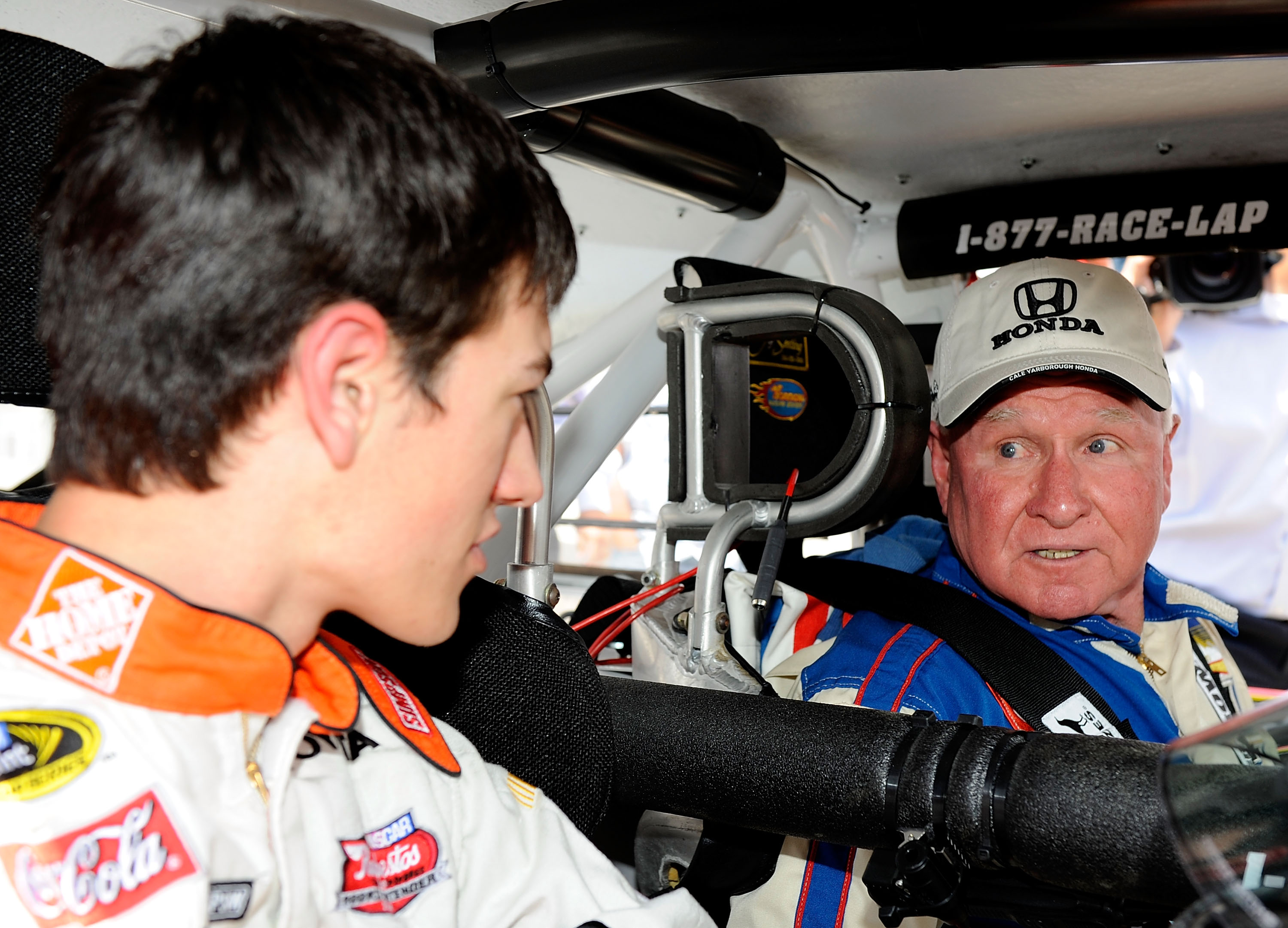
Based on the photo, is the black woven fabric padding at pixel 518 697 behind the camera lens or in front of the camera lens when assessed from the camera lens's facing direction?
in front

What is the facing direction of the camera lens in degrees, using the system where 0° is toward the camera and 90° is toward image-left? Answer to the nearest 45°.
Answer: approximately 0°

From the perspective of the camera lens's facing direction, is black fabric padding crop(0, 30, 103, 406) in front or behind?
in front
